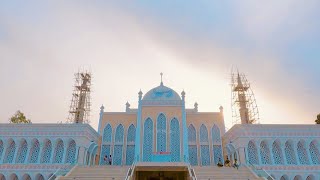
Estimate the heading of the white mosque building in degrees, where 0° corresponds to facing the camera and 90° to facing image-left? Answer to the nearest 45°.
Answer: approximately 0°

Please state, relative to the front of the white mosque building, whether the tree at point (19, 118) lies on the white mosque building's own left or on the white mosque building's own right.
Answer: on the white mosque building's own right
